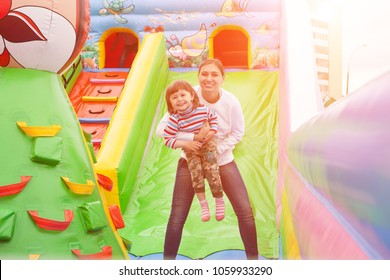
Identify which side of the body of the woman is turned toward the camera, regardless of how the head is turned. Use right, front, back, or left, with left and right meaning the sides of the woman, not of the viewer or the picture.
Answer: front

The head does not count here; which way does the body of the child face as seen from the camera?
toward the camera

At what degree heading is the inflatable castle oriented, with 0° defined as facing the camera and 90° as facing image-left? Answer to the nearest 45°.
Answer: approximately 0°
